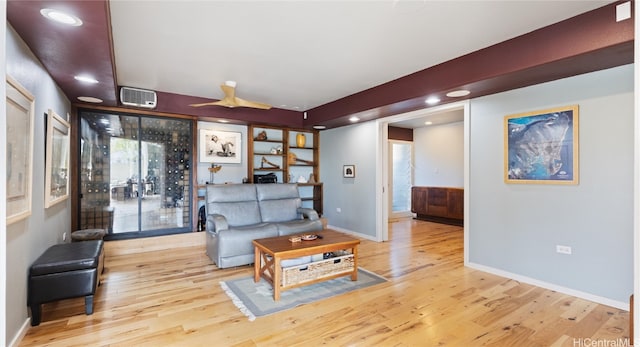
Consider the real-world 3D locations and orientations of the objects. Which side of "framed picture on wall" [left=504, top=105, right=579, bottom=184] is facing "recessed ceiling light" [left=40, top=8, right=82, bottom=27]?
front

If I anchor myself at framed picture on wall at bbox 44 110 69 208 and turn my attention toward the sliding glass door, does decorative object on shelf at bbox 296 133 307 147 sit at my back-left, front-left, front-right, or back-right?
front-right

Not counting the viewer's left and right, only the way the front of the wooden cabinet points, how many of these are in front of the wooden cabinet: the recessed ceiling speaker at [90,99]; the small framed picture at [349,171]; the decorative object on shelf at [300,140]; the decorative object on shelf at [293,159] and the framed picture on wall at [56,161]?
5

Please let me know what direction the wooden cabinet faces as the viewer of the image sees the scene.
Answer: facing the viewer and to the left of the viewer

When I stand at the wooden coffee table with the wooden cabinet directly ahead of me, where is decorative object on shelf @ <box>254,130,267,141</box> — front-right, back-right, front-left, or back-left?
front-left

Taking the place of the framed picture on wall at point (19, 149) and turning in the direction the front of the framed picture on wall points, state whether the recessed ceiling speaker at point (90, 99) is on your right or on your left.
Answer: on your left

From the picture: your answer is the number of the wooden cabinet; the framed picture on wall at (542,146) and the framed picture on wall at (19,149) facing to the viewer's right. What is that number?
1

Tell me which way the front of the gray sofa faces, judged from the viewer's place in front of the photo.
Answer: facing the viewer and to the right of the viewer

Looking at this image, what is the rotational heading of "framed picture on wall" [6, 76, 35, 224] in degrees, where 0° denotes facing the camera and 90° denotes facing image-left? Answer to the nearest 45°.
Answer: approximately 270°

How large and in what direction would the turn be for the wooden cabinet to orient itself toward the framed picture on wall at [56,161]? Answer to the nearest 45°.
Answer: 0° — it already faces it

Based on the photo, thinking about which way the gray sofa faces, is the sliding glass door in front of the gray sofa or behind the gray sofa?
behind

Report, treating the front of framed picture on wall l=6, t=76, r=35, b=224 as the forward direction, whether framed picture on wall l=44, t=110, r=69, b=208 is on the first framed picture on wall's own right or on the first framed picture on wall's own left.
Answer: on the first framed picture on wall's own left

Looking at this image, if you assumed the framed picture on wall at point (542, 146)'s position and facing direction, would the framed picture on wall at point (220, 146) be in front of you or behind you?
in front

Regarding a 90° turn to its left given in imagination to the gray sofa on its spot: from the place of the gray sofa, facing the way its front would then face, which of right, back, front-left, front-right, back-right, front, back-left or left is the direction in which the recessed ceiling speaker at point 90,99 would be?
back-left

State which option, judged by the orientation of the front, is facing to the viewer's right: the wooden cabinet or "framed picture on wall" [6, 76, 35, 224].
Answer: the framed picture on wall

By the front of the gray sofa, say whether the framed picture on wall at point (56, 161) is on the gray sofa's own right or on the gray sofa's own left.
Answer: on the gray sofa's own right

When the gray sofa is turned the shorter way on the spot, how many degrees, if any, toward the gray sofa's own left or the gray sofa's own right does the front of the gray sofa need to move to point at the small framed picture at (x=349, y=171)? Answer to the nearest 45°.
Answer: approximately 90° to the gray sofa's own left
